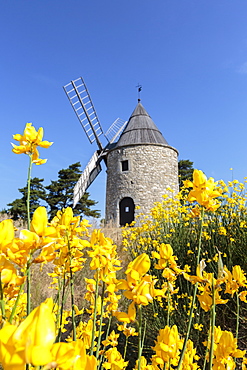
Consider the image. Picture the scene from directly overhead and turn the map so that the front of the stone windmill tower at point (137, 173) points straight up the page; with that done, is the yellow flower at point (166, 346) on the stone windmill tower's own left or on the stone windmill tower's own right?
on the stone windmill tower's own left

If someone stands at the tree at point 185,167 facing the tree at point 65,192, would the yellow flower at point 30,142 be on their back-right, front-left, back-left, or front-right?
front-left

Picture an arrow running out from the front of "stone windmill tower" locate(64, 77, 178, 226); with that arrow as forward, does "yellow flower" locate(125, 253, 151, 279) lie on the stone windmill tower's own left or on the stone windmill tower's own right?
on the stone windmill tower's own left
